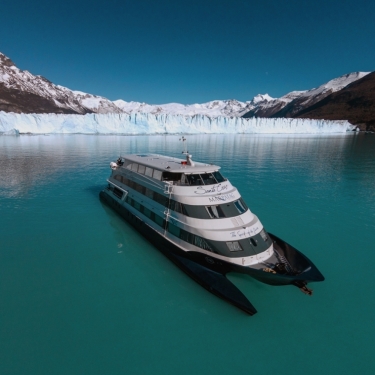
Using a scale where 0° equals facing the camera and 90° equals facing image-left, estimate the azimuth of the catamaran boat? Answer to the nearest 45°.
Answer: approximately 315°
